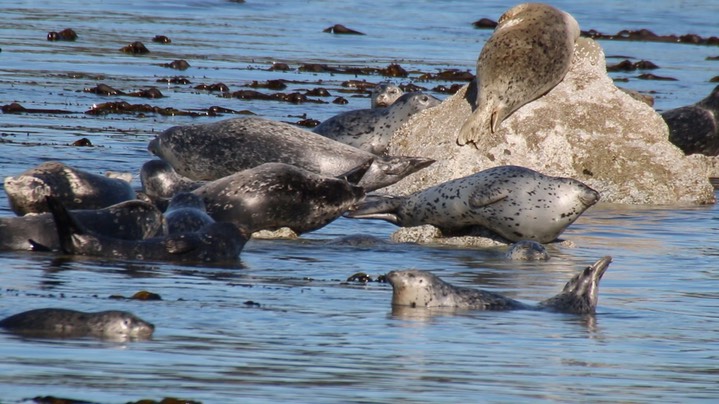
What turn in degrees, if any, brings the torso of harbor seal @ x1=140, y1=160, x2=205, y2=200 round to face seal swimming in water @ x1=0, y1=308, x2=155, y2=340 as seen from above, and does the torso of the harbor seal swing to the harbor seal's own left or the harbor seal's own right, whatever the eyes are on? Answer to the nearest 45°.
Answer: approximately 90° to the harbor seal's own left

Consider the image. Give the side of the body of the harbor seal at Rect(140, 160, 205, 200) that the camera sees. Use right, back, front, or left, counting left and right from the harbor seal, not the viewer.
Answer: left

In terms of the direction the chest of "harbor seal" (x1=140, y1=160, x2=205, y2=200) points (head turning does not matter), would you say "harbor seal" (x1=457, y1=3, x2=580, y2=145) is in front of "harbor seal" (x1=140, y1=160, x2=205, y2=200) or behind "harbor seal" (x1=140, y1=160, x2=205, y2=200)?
behind

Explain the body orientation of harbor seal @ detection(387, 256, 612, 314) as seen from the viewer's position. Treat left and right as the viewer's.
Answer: facing to the left of the viewer

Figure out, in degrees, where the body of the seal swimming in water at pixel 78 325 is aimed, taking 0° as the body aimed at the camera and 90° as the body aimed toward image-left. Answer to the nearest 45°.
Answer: approximately 270°

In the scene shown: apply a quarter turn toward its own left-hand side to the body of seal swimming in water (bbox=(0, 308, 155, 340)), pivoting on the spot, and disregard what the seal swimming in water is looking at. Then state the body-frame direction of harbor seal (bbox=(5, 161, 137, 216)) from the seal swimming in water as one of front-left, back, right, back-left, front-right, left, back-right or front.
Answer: front

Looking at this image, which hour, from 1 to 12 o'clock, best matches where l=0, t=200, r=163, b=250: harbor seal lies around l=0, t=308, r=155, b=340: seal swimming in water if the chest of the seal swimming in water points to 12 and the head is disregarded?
The harbor seal is roughly at 9 o'clock from the seal swimming in water.

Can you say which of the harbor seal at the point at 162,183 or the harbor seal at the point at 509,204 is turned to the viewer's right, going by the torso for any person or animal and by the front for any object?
the harbor seal at the point at 509,204

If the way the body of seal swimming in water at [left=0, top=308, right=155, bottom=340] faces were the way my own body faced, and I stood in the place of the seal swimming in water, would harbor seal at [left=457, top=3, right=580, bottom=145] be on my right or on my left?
on my left

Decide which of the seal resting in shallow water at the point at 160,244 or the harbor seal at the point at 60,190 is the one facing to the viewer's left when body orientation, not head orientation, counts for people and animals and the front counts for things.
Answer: the harbor seal
